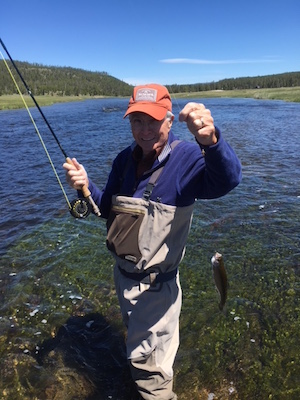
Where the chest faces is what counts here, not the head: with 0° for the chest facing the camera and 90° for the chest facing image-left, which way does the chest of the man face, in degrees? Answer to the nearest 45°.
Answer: approximately 45°
